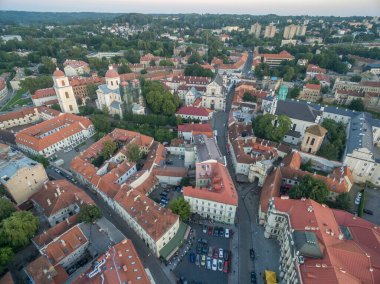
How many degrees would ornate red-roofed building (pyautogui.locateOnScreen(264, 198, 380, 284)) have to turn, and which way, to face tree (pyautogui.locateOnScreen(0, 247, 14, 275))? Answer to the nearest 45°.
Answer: approximately 45° to its left

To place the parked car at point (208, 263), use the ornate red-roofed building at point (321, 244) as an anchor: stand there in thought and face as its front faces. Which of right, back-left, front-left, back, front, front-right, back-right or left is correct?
front-left

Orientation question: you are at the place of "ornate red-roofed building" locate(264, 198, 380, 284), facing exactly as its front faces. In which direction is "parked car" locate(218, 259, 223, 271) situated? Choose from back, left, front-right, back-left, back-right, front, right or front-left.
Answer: front-left

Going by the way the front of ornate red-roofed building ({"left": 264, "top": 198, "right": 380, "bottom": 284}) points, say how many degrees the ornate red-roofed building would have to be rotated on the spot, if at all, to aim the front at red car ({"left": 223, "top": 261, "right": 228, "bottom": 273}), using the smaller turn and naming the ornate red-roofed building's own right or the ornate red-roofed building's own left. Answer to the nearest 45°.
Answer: approximately 45° to the ornate red-roofed building's own left

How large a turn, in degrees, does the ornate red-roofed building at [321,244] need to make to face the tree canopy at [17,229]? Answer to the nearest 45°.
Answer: approximately 45° to its left

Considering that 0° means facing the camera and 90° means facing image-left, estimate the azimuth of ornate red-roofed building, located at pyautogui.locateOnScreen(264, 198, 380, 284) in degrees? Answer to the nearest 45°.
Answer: approximately 90°
